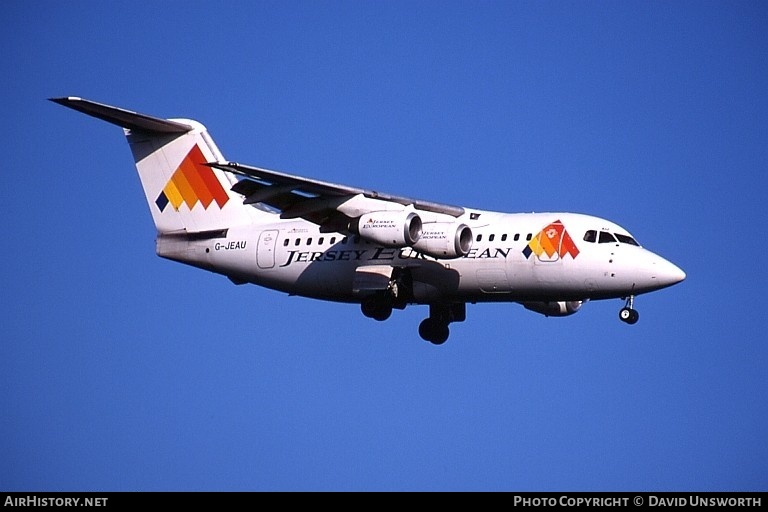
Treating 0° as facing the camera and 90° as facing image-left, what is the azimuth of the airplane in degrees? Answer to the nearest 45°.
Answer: approximately 315°
